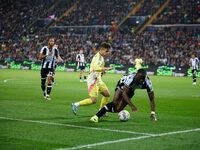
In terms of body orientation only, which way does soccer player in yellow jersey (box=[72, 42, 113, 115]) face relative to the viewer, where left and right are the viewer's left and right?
facing to the right of the viewer
